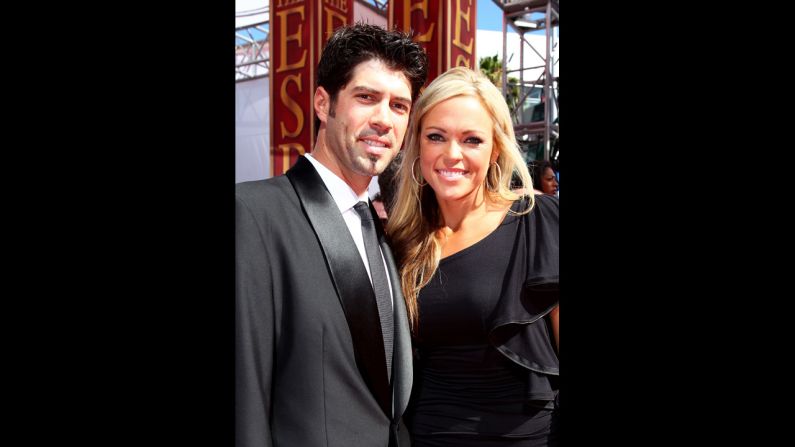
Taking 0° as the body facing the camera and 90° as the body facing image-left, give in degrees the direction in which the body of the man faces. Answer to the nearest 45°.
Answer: approximately 315°

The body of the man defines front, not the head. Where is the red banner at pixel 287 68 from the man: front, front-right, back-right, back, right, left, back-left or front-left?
back-left

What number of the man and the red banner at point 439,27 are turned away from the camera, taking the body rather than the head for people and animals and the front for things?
0

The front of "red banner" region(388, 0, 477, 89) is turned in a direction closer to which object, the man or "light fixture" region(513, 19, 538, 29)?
the man

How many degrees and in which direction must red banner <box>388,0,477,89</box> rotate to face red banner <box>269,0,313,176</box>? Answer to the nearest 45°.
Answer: approximately 90° to its right

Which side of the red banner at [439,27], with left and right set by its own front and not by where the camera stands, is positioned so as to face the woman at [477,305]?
front

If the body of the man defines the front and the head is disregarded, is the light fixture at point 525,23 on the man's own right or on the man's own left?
on the man's own left

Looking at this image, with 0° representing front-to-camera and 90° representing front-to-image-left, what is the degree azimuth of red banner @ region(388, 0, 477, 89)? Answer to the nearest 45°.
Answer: approximately 0°

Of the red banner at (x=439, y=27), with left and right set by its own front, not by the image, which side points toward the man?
front

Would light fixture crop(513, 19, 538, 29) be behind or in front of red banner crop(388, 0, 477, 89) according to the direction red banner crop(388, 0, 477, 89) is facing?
behind
